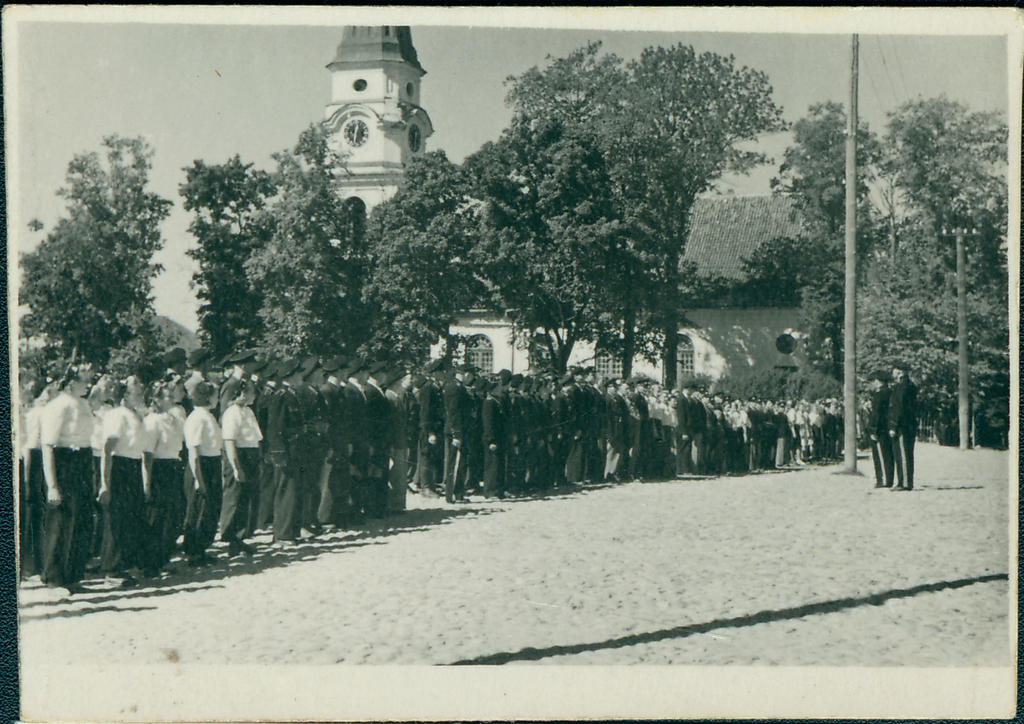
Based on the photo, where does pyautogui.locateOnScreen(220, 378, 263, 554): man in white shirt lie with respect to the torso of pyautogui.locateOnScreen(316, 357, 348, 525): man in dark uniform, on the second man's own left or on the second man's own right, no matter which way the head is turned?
on the second man's own right

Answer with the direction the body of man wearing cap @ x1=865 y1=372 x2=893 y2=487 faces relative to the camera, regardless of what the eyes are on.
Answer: to the viewer's left

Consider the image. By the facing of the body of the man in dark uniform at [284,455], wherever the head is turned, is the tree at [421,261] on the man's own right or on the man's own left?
on the man's own left

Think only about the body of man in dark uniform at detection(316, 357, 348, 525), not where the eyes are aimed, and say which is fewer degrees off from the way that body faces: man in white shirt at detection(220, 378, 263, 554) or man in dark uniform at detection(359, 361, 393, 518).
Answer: the man in dark uniform

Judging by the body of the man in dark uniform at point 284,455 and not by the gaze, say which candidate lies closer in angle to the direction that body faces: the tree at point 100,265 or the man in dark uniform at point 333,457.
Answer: the man in dark uniform

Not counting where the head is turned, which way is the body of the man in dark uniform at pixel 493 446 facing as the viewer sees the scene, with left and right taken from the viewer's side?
facing to the right of the viewer

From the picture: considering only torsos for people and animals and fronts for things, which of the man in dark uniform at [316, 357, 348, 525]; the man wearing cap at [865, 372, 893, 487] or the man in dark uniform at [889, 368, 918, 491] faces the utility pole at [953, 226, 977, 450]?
the man in dark uniform at [316, 357, 348, 525]

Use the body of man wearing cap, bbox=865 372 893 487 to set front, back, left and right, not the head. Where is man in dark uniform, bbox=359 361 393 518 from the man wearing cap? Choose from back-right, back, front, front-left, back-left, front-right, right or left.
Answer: front-left

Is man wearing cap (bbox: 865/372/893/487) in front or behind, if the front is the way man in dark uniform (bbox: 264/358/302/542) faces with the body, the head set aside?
in front

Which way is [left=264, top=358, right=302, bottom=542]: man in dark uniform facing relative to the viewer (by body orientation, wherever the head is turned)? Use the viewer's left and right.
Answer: facing to the right of the viewer

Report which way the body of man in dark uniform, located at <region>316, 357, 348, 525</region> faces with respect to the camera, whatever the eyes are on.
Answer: to the viewer's right

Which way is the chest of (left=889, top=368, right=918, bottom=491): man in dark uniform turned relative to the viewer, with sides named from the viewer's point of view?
facing to the left of the viewer

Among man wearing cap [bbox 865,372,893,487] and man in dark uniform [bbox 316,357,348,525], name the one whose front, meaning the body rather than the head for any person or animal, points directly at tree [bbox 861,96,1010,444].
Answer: the man in dark uniform
